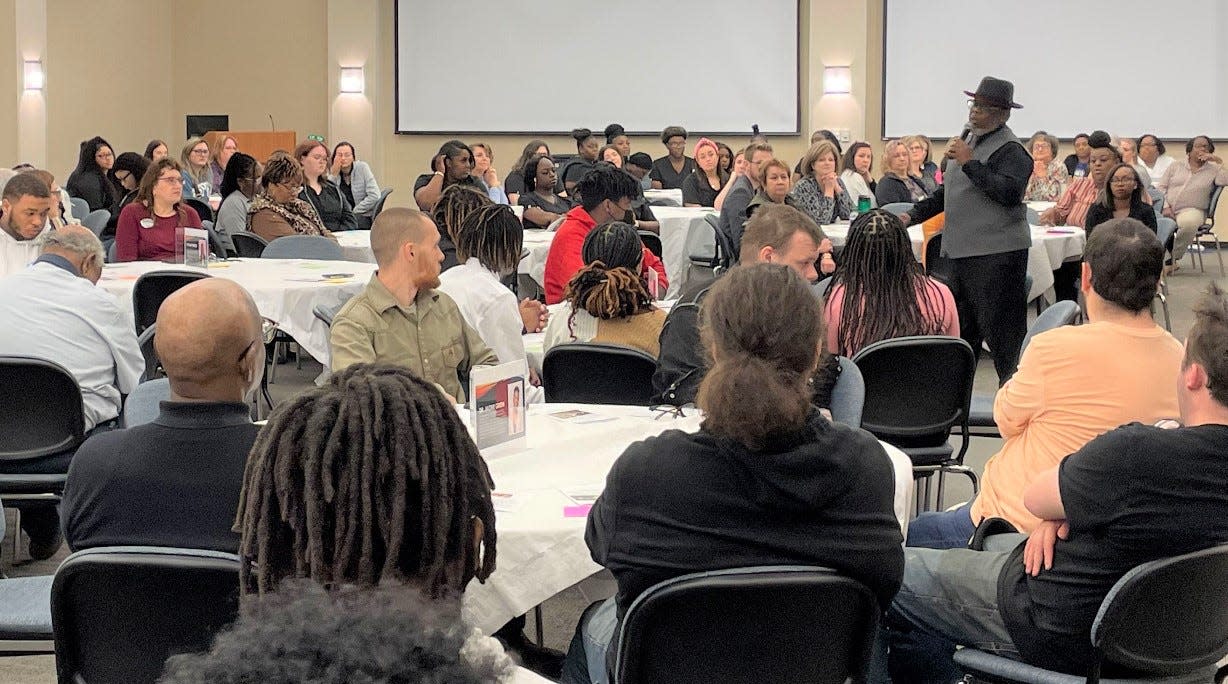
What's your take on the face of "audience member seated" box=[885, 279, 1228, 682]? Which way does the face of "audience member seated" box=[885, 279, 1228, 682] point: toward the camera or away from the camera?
away from the camera

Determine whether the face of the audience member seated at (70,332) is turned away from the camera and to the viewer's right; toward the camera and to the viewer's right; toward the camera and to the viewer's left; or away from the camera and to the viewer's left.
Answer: away from the camera and to the viewer's right

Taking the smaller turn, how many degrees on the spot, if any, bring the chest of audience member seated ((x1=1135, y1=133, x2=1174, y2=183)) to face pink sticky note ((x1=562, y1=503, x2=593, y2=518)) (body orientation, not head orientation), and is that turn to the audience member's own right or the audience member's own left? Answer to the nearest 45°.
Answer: approximately 45° to the audience member's own left

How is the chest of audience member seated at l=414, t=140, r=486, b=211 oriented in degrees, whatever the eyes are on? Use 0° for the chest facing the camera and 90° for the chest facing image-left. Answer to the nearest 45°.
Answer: approximately 315°

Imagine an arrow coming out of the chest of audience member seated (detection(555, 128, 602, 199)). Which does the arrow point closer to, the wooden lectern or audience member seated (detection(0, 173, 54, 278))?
the audience member seated
